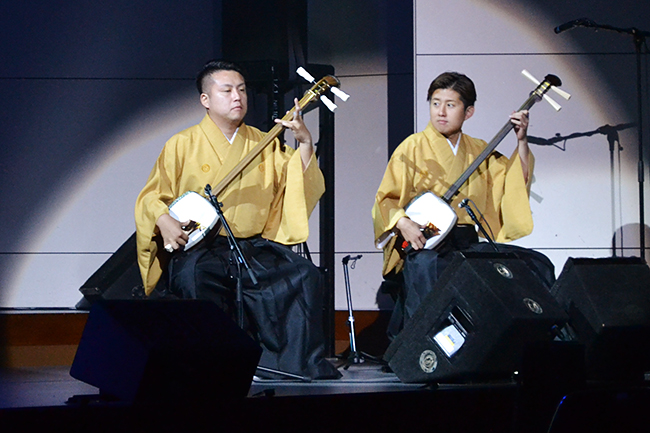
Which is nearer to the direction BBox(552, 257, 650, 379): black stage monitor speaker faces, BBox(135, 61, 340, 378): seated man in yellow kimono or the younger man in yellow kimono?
the younger man in yellow kimono

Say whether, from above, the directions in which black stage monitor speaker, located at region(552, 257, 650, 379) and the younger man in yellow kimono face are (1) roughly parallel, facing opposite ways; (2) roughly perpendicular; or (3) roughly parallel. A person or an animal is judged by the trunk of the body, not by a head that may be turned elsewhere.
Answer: roughly parallel, facing opposite ways

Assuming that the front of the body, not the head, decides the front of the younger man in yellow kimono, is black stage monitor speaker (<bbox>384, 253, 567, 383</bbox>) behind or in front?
in front

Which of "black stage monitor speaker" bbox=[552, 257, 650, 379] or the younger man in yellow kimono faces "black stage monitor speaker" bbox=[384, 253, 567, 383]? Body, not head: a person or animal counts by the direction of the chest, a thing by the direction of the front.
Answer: the younger man in yellow kimono

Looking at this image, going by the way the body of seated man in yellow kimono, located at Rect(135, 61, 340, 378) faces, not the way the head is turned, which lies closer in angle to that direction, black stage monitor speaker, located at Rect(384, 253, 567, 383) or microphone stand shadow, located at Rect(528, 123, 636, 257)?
the black stage monitor speaker

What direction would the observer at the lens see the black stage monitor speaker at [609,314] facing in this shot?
facing away from the viewer

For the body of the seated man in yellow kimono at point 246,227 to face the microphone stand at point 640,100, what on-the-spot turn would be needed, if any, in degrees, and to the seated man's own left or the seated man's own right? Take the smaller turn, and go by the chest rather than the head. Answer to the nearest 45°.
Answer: approximately 45° to the seated man's own left

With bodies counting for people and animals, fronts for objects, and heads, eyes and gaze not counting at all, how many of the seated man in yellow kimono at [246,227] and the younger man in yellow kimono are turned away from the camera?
0

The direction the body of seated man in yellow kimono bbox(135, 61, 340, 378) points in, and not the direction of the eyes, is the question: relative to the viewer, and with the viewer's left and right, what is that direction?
facing the viewer and to the right of the viewer

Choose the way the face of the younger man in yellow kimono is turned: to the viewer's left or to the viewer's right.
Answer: to the viewer's left

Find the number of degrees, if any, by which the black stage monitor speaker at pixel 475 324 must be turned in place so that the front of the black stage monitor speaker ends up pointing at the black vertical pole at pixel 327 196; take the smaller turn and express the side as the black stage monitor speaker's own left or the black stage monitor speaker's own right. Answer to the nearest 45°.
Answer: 0° — it already faces it

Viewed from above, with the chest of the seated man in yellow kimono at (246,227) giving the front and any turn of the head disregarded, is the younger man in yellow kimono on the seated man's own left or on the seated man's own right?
on the seated man's own left

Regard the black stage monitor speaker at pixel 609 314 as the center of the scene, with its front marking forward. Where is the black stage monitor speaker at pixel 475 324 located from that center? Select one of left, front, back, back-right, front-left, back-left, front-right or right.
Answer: back-left

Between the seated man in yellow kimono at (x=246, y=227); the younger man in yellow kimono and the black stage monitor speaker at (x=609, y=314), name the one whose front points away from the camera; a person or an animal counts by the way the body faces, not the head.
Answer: the black stage monitor speaker

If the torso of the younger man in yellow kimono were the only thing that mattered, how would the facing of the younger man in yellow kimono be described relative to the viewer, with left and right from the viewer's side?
facing the viewer

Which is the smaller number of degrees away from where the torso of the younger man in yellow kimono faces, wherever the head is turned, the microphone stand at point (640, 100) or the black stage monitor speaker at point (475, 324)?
the black stage monitor speaker

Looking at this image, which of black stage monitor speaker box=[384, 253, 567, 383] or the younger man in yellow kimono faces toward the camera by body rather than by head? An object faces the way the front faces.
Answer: the younger man in yellow kimono

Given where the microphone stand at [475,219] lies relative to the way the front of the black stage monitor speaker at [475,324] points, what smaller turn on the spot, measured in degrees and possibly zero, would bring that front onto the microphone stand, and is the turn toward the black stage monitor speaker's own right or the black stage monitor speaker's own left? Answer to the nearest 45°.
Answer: approximately 45° to the black stage monitor speaker's own right
